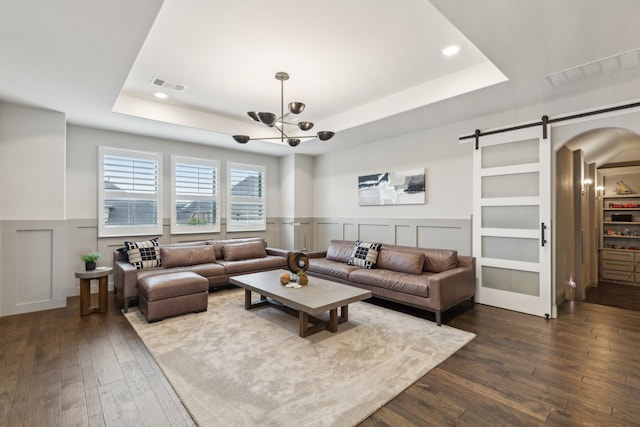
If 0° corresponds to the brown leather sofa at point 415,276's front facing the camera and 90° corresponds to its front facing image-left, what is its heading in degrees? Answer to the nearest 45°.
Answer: approximately 45°

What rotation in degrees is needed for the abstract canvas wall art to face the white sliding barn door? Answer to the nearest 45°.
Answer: approximately 90° to its left

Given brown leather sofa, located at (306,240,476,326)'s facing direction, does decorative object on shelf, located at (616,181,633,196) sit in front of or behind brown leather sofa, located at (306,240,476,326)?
behind

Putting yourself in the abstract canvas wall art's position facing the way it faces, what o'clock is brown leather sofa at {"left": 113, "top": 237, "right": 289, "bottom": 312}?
The brown leather sofa is roughly at 1 o'clock from the abstract canvas wall art.

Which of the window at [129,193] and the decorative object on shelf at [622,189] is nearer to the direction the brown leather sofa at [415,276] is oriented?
the window

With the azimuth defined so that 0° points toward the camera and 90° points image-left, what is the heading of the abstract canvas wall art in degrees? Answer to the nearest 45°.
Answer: approximately 45°

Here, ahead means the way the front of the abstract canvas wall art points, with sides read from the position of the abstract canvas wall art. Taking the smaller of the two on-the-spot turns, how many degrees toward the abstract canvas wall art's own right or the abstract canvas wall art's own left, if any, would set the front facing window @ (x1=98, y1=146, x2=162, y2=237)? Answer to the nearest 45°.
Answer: approximately 45° to the abstract canvas wall art's own right

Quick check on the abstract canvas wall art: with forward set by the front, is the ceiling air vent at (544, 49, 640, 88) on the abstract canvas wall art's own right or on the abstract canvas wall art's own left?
on the abstract canvas wall art's own left

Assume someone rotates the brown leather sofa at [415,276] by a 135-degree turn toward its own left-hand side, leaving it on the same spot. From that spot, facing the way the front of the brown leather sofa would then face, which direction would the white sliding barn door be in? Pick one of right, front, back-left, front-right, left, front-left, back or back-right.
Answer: front

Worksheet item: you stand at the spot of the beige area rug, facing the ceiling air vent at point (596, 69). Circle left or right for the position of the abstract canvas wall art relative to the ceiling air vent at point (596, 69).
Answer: left

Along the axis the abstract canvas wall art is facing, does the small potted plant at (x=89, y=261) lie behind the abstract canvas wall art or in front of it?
in front
